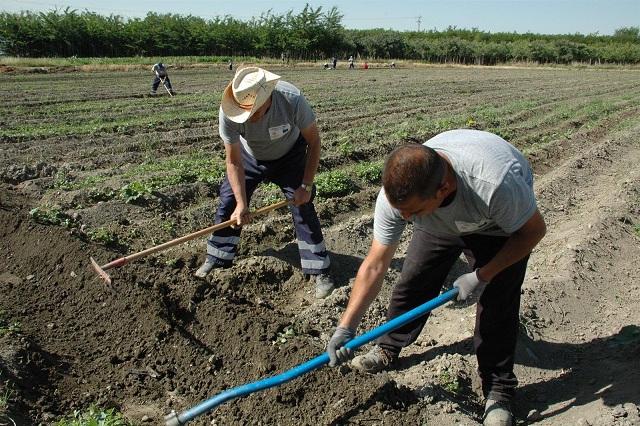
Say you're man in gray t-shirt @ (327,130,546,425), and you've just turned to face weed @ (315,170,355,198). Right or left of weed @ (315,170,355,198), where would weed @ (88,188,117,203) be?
left

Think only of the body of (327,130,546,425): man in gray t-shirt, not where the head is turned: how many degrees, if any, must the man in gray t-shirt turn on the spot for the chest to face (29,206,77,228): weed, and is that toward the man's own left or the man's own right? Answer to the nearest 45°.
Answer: approximately 90° to the man's own right

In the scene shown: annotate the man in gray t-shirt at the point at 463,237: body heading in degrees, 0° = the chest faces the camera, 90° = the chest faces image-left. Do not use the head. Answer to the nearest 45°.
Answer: approximately 45°

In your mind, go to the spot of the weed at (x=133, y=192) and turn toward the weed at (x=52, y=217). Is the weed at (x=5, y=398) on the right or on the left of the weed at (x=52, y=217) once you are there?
left
